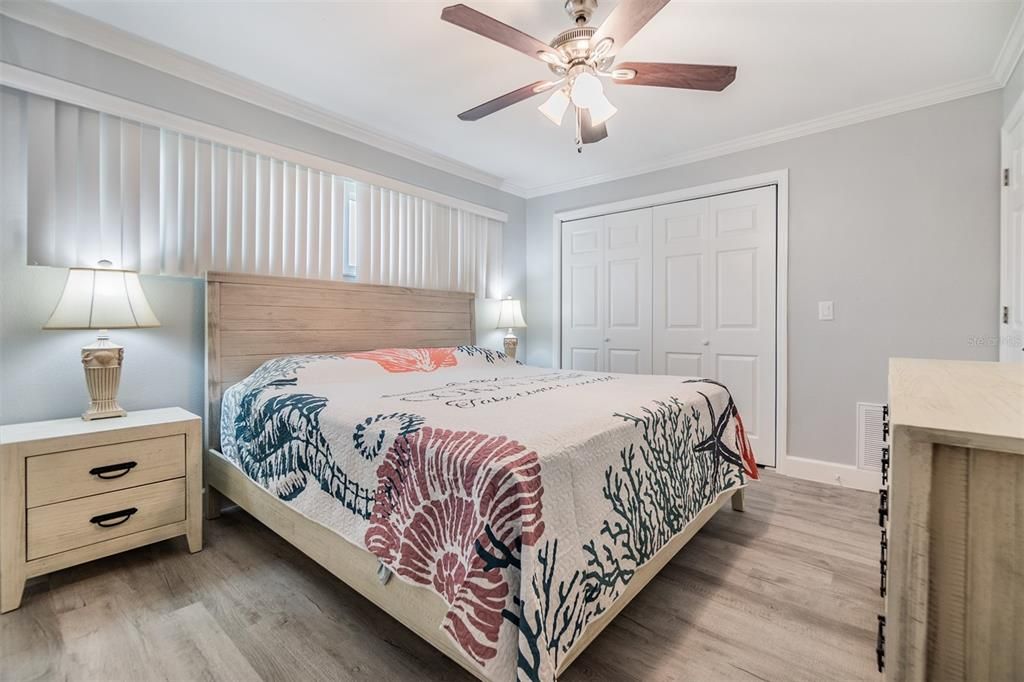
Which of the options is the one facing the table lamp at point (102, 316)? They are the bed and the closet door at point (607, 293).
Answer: the closet door

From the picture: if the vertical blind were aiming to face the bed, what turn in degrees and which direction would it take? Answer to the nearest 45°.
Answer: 0° — it already faces it

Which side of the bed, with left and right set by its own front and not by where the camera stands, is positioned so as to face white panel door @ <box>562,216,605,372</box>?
left

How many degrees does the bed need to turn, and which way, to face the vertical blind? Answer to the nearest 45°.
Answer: approximately 180°

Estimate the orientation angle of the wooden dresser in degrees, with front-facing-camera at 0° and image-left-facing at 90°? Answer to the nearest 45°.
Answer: approximately 90°

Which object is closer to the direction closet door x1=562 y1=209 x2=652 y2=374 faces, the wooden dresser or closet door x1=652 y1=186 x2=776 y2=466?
the wooden dresser

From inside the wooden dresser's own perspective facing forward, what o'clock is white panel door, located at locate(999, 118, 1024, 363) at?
The white panel door is roughly at 3 o'clock from the wooden dresser.

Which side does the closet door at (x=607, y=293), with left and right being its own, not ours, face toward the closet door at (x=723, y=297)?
left

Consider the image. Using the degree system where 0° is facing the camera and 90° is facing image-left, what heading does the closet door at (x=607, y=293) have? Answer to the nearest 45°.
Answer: approximately 45°

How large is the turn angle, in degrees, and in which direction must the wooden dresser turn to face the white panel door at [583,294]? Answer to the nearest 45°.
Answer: approximately 45° to its right

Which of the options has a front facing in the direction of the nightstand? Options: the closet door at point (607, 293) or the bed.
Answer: the closet door

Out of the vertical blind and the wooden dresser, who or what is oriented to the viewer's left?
the wooden dresser

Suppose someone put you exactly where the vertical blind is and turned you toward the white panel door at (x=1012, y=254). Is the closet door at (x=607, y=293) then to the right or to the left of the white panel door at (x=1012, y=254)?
left

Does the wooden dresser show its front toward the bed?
yes

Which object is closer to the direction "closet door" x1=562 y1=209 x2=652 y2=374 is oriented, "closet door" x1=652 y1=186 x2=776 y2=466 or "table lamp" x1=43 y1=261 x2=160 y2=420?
the table lamp
